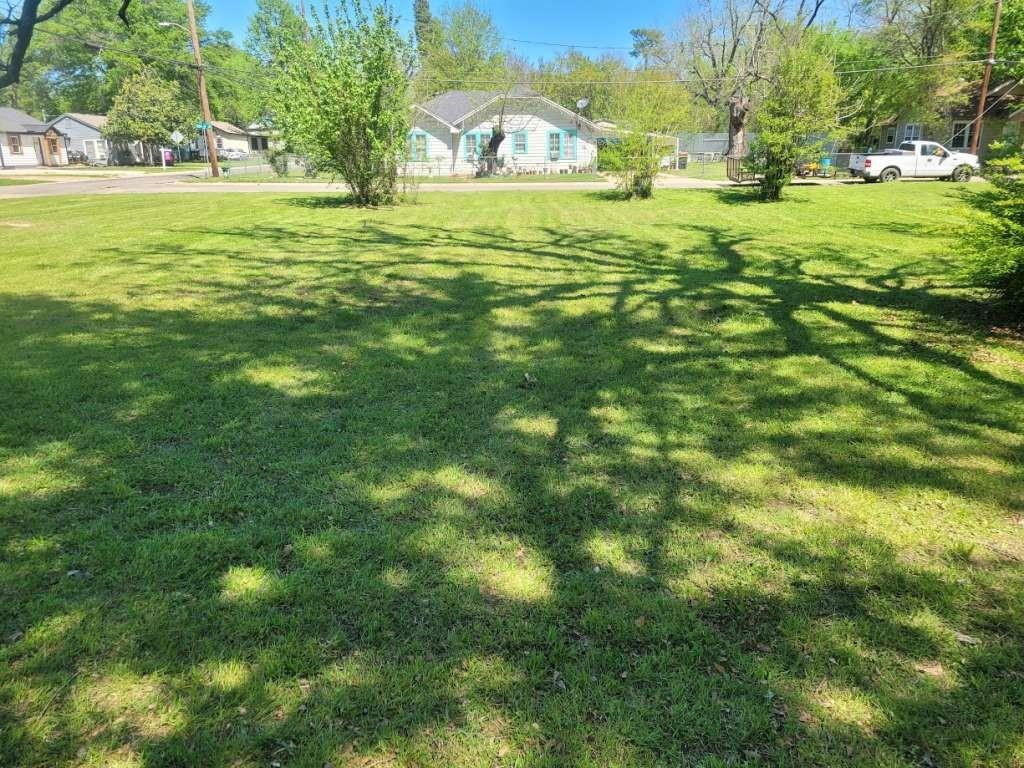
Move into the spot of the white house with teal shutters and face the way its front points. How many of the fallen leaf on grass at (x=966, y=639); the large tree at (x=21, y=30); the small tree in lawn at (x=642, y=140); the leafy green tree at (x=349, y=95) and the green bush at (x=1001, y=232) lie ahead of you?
5

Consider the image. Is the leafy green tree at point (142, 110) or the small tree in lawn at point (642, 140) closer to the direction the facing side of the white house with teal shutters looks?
the small tree in lawn

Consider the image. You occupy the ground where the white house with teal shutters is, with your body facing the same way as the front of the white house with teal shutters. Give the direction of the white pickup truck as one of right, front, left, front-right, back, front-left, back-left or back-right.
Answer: front-left

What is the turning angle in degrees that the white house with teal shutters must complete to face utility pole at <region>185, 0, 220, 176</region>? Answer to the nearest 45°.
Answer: approximately 45° to its right

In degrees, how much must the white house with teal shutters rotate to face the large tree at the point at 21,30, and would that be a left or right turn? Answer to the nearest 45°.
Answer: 0° — it already faces it

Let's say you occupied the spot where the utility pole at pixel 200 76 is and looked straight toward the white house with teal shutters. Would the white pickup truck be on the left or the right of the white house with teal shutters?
right

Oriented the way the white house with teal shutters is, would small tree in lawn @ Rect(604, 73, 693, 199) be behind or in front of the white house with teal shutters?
in front

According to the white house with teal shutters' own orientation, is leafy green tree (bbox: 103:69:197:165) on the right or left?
on its right

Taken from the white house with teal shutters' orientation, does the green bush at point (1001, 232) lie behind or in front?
in front

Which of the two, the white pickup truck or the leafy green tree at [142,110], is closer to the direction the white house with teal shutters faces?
the white pickup truck

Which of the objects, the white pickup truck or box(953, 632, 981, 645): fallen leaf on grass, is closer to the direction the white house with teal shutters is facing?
the fallen leaf on grass

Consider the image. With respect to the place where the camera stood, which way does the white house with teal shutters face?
facing the viewer

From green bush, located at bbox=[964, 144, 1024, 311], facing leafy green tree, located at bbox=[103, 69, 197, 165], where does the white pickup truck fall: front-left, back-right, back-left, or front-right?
front-right
